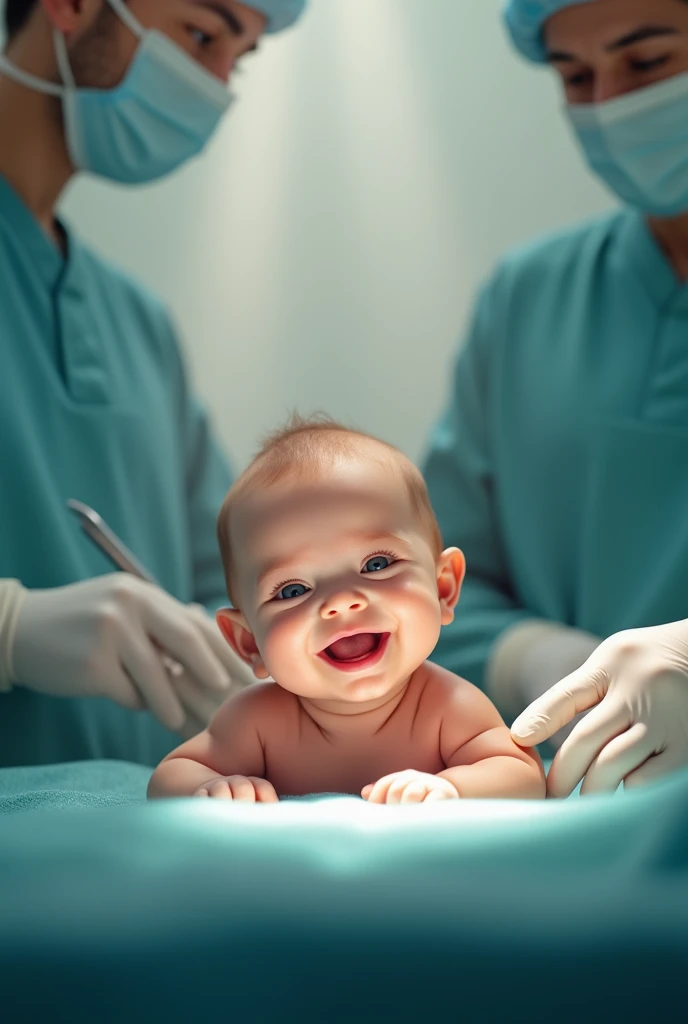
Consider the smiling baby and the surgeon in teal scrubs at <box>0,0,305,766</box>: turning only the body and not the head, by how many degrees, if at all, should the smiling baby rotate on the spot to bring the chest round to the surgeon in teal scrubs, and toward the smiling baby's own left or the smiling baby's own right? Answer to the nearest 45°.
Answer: approximately 180°

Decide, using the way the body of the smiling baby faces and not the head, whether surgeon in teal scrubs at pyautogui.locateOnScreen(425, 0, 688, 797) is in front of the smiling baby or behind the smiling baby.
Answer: behind

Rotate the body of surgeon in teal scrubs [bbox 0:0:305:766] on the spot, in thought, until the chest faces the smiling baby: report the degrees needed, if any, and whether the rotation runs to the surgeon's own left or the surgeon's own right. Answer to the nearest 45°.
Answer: approximately 45° to the surgeon's own right

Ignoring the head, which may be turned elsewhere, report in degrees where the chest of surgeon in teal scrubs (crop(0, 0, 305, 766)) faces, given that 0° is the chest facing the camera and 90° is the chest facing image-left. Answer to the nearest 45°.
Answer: approximately 315°

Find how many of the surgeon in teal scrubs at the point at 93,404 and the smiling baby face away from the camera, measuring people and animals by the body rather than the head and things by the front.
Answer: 0
